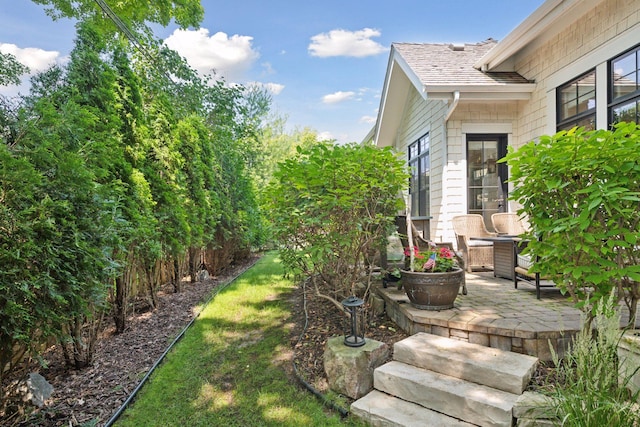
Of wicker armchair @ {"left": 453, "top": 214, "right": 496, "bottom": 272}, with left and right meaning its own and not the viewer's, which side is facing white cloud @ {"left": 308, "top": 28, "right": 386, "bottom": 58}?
back

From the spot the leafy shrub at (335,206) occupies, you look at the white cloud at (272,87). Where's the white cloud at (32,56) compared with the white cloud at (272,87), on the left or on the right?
left

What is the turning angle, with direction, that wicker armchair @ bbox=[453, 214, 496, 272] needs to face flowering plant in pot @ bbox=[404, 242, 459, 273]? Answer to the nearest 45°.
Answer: approximately 45° to its right

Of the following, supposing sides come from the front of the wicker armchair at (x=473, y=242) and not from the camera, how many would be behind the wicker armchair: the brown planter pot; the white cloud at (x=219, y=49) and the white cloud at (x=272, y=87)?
2

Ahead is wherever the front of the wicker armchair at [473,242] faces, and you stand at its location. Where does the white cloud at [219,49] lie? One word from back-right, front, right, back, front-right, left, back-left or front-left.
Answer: back

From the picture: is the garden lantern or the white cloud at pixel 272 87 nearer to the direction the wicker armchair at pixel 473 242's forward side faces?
the garden lantern

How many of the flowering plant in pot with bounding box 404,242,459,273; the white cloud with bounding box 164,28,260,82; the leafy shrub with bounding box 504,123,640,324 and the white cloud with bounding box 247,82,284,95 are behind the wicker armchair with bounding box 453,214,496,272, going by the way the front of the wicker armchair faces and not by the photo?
2

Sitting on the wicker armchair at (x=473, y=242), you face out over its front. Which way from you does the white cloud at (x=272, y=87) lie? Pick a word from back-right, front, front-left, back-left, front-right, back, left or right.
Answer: back

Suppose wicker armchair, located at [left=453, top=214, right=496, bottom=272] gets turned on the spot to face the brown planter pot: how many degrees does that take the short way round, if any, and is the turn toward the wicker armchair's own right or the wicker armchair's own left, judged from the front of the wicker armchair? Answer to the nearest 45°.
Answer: approximately 45° to the wicker armchair's own right
